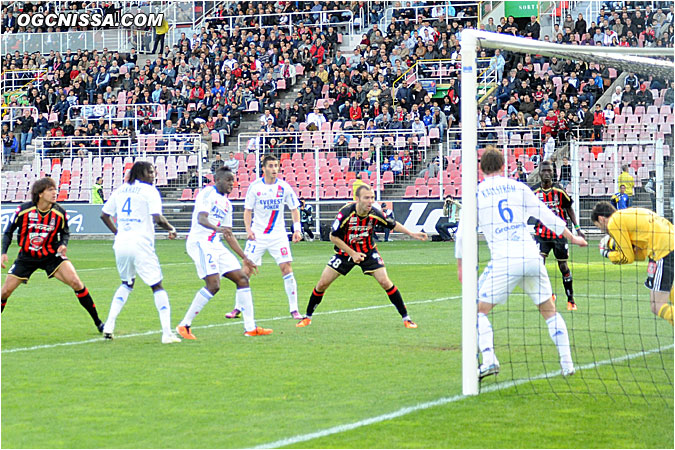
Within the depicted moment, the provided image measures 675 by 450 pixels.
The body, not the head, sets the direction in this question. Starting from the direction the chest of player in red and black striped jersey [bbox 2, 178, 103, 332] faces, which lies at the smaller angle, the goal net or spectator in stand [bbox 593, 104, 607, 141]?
the goal net

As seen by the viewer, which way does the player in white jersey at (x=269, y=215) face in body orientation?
toward the camera

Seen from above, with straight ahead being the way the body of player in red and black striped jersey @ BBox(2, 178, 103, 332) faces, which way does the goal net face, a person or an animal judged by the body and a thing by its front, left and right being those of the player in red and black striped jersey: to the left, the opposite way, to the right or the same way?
the opposite way

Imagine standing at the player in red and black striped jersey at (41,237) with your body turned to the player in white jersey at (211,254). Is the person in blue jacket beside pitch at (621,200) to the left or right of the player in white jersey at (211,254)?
left

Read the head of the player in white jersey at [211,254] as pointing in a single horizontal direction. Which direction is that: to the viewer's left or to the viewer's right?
to the viewer's right

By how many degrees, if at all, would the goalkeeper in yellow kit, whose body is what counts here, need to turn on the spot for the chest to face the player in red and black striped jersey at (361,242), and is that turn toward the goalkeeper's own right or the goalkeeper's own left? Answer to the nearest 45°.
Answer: approximately 45° to the goalkeeper's own right

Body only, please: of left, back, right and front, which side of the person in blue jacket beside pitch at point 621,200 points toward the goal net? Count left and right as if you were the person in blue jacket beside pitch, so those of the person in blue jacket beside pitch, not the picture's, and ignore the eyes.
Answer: front

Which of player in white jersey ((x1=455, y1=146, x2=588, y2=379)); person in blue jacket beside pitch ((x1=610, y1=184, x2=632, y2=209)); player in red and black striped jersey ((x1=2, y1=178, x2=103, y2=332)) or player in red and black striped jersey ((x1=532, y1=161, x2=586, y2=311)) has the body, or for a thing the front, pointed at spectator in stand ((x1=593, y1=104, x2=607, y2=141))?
the player in white jersey

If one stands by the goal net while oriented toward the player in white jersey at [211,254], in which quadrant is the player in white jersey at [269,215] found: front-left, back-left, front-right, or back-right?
front-right

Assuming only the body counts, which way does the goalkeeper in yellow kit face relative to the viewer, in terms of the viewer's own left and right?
facing to the left of the viewer

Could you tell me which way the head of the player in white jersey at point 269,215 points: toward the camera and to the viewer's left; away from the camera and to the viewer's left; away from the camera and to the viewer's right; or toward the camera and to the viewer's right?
toward the camera and to the viewer's right

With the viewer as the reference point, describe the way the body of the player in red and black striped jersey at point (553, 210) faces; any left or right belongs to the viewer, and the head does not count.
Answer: facing the viewer

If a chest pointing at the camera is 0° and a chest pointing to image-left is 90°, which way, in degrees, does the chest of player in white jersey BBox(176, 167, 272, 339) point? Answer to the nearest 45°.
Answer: approximately 315°

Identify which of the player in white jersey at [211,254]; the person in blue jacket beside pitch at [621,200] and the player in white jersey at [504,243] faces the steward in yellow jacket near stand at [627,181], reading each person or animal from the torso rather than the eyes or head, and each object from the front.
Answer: the player in white jersey at [504,243]

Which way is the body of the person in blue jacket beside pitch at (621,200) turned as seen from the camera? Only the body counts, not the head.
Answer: toward the camera

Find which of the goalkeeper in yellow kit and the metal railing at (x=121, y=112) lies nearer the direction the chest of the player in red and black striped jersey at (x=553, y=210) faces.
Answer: the goalkeeper in yellow kit

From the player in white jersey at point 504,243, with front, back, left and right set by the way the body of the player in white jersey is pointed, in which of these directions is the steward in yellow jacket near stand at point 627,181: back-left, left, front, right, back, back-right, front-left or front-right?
front

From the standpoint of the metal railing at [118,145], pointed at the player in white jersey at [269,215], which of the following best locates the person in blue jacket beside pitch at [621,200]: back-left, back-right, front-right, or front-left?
front-left

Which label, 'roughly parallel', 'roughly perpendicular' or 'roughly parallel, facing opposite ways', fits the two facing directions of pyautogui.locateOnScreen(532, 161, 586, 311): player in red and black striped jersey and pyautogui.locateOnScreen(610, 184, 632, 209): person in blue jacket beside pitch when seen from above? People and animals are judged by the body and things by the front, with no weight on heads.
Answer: roughly parallel
